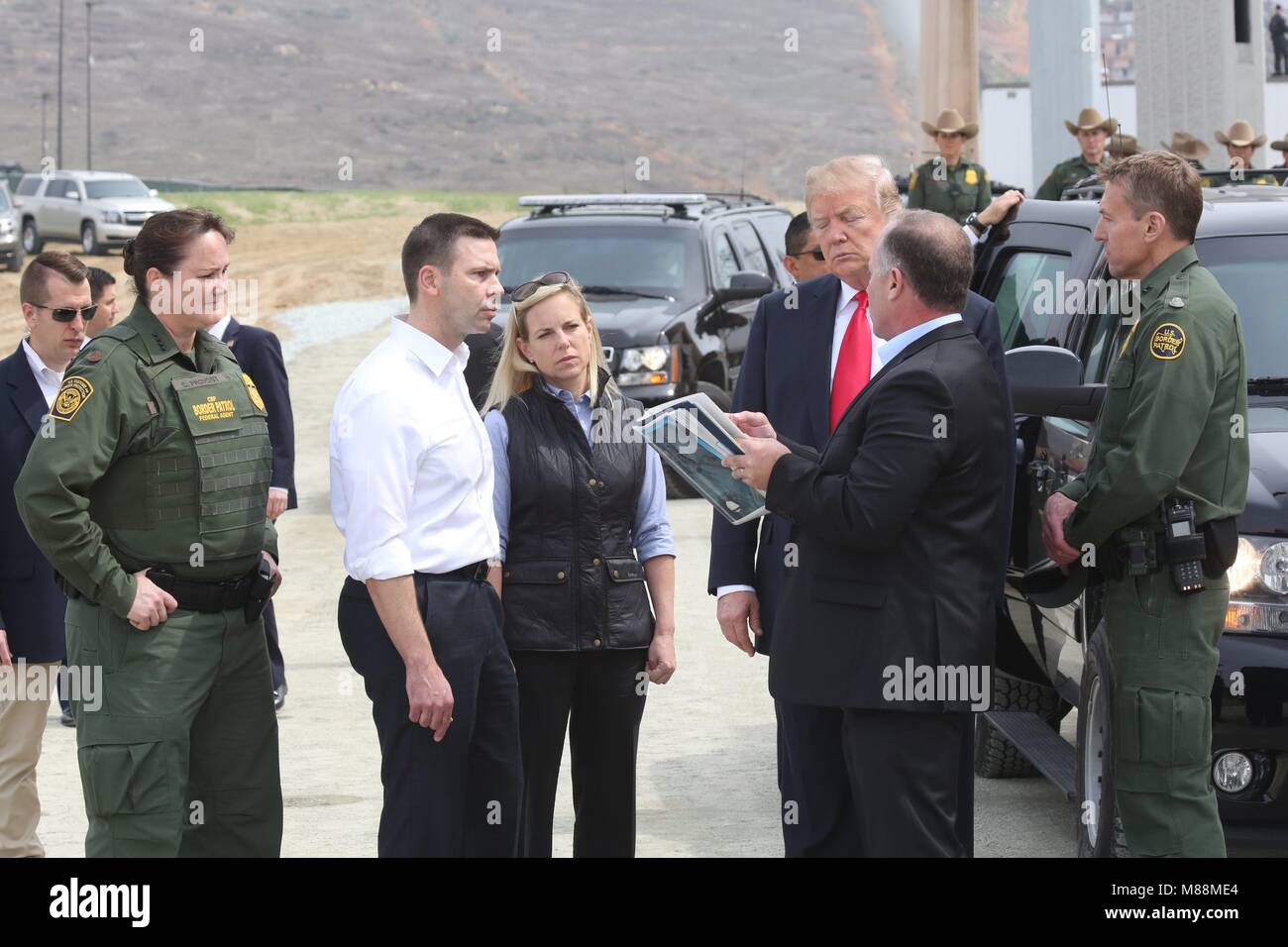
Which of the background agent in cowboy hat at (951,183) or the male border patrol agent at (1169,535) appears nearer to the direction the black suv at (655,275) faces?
the male border patrol agent

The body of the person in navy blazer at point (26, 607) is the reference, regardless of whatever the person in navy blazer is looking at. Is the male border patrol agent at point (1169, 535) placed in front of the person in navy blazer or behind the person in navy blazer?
in front

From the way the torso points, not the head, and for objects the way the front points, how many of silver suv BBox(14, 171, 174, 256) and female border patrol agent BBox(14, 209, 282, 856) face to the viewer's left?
0

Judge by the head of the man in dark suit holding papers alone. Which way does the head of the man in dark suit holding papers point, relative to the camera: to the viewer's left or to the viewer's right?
to the viewer's left

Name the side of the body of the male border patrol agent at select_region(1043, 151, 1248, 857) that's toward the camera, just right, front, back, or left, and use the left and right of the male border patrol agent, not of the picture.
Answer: left

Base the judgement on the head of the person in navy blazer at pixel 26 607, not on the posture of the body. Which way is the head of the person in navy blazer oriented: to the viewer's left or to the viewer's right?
to the viewer's right

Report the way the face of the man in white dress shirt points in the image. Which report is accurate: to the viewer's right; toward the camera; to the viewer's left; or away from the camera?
to the viewer's right

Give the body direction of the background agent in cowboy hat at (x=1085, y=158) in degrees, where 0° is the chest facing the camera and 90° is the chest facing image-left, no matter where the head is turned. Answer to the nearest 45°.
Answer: approximately 0°

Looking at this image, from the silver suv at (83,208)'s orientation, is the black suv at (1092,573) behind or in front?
in front
